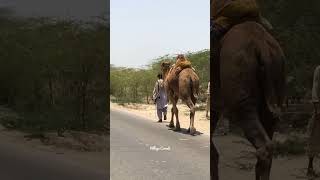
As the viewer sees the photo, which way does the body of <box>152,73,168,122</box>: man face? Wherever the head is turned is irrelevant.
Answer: away from the camera

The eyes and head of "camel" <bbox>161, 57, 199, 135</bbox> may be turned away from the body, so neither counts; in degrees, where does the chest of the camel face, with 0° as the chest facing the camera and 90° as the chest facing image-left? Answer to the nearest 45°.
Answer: approximately 135°
